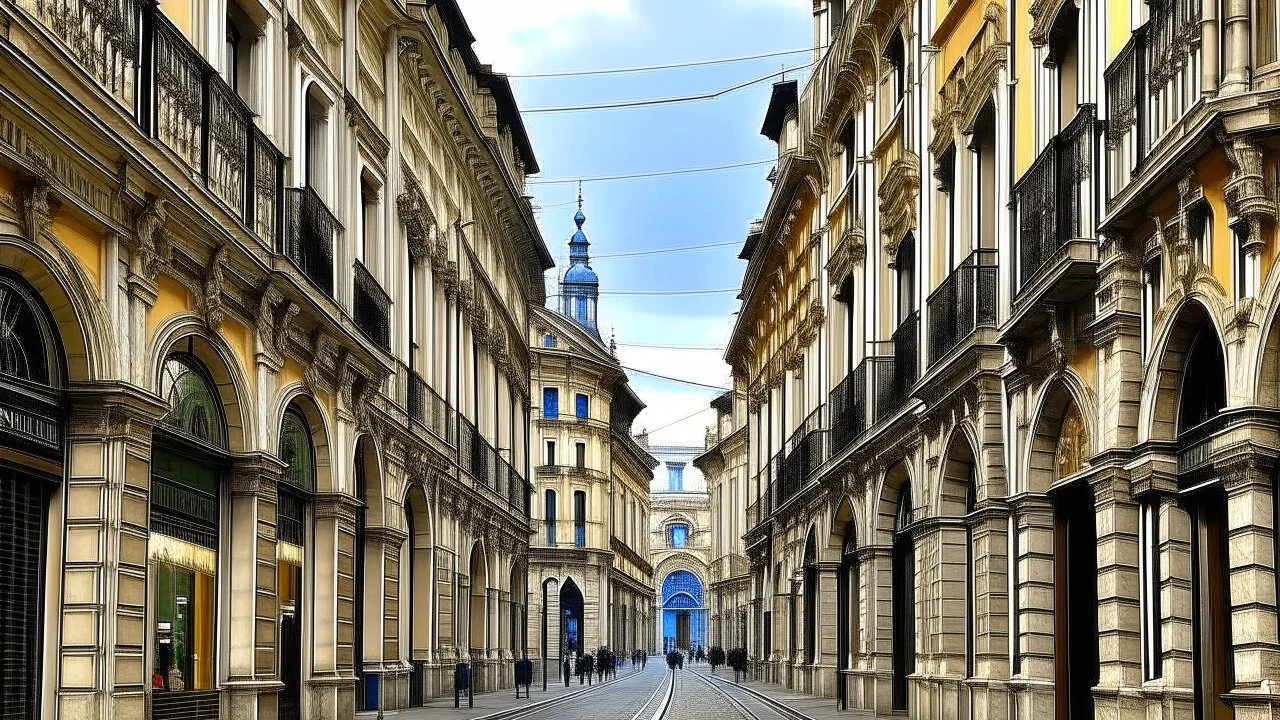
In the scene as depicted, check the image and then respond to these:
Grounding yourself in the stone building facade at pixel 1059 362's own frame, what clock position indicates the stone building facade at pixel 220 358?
the stone building facade at pixel 220 358 is roughly at 1 o'clock from the stone building facade at pixel 1059 362.

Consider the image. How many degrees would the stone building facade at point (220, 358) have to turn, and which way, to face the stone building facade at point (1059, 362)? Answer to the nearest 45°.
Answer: approximately 45° to its left

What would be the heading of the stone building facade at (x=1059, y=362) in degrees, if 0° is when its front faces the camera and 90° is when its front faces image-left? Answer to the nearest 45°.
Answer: approximately 45°

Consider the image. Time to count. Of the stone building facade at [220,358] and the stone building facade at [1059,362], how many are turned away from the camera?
0

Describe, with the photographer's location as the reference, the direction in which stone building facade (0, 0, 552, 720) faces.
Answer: facing the viewer and to the right of the viewer
